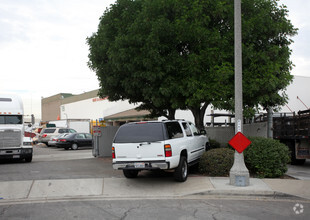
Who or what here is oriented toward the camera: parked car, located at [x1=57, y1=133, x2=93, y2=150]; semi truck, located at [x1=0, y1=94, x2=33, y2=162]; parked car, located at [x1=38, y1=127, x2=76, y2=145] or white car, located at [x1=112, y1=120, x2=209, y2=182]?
the semi truck

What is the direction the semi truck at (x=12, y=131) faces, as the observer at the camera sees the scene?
facing the viewer

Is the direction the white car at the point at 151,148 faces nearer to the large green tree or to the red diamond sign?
the large green tree
